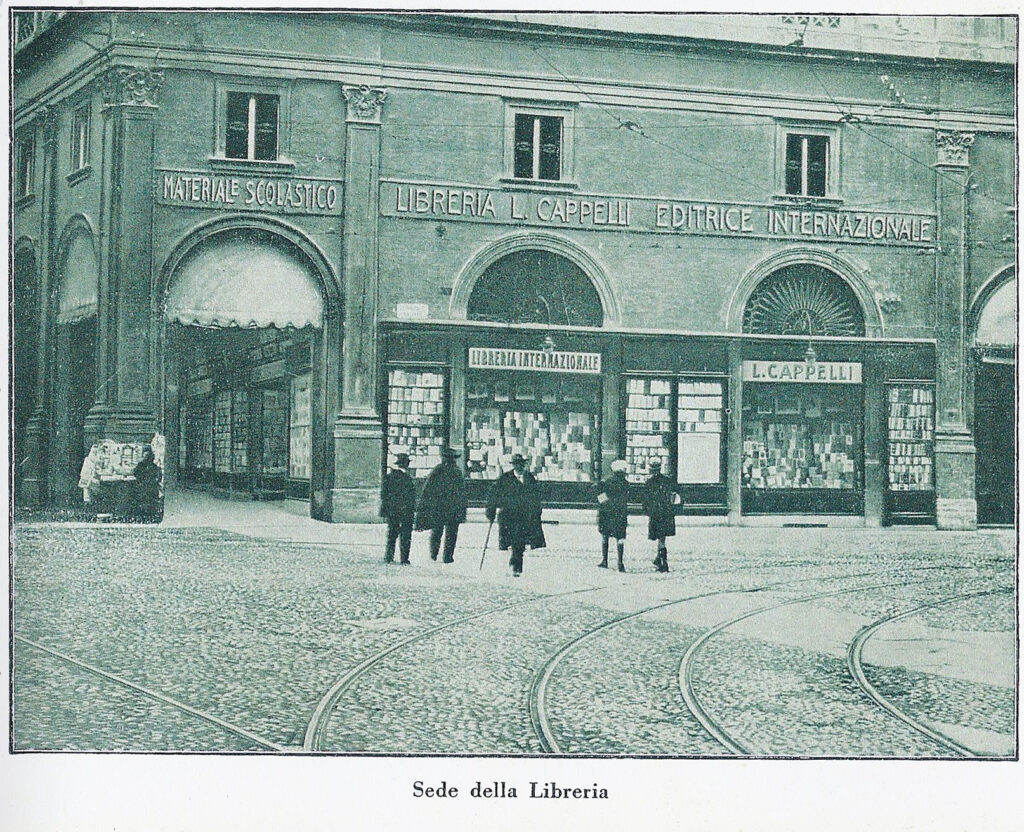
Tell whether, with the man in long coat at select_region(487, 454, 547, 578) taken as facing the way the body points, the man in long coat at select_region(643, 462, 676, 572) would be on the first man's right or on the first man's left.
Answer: on the first man's left

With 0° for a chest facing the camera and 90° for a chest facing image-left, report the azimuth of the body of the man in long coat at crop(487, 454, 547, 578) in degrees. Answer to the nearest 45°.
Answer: approximately 0°

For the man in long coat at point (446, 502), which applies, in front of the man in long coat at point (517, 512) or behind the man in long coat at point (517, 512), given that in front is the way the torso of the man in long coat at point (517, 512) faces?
behind

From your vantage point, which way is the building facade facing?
toward the camera

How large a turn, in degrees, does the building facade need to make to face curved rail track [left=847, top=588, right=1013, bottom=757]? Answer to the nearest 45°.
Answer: approximately 45° to its left

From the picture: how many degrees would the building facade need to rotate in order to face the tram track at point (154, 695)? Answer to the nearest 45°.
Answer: approximately 45° to its right

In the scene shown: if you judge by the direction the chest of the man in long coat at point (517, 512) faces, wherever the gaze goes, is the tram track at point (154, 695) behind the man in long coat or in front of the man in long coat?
in front

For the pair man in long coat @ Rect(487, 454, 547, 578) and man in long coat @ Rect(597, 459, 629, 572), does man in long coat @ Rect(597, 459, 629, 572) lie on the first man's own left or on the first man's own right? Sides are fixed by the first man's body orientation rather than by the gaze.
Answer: on the first man's own left

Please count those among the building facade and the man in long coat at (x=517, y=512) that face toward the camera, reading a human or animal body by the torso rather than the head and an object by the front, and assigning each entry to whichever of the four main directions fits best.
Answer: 2

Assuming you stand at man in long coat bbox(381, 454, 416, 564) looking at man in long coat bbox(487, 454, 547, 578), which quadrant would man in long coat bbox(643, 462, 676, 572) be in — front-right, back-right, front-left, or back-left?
front-left
